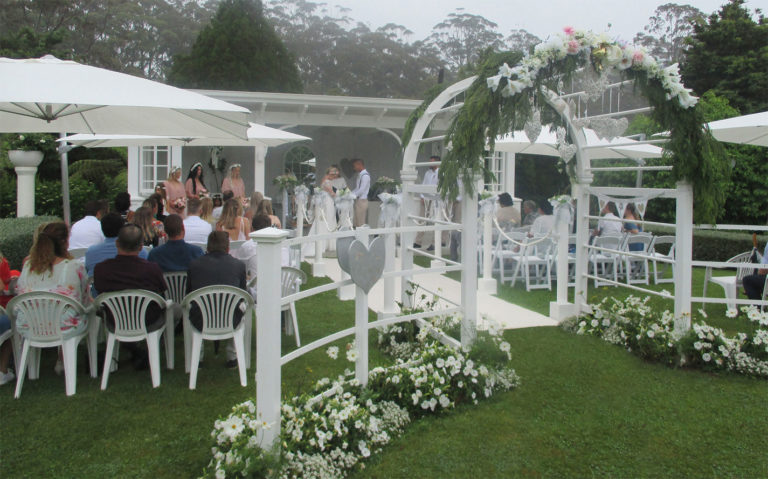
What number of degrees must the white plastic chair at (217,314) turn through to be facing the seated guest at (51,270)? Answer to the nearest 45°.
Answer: approximately 90° to its left

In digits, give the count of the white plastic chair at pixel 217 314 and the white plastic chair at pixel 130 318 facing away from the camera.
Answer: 2

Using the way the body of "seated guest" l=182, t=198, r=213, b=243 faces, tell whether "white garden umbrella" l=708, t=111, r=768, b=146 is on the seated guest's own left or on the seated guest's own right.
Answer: on the seated guest's own right

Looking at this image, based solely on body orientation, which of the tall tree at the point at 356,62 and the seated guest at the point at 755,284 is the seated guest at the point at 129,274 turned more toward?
the tall tree

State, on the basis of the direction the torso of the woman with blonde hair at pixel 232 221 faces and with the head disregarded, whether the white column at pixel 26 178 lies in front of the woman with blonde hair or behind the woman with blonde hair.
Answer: in front

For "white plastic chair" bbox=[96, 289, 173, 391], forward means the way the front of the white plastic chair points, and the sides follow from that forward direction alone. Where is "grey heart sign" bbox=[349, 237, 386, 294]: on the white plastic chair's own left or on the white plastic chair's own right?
on the white plastic chair's own right

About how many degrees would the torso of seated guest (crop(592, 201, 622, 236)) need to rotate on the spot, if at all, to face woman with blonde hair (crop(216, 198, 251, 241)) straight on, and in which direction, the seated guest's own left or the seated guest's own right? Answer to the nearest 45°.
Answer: approximately 90° to the seated guest's own left

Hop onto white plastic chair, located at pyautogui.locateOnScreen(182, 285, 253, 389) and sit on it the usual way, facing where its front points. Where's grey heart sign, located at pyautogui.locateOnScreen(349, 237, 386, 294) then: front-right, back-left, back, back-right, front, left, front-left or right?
back-right

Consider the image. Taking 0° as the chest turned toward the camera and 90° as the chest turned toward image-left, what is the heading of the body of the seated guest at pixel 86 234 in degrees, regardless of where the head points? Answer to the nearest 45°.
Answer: approximately 225°

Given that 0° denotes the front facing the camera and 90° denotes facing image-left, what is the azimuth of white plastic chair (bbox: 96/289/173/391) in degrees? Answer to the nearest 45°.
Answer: approximately 180°

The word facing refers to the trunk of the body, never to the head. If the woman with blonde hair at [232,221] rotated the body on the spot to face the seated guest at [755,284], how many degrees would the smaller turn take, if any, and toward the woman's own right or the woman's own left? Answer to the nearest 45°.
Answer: approximately 90° to the woman's own right

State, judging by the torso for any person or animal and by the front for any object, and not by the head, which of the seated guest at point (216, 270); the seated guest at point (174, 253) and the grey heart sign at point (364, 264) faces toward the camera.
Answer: the grey heart sign

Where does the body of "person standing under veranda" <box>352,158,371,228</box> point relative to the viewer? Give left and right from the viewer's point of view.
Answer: facing to the left of the viewer

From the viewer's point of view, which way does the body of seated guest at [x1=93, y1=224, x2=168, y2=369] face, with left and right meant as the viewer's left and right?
facing away from the viewer

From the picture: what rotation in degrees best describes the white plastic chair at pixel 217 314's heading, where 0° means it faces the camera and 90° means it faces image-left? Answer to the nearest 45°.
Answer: approximately 180°
